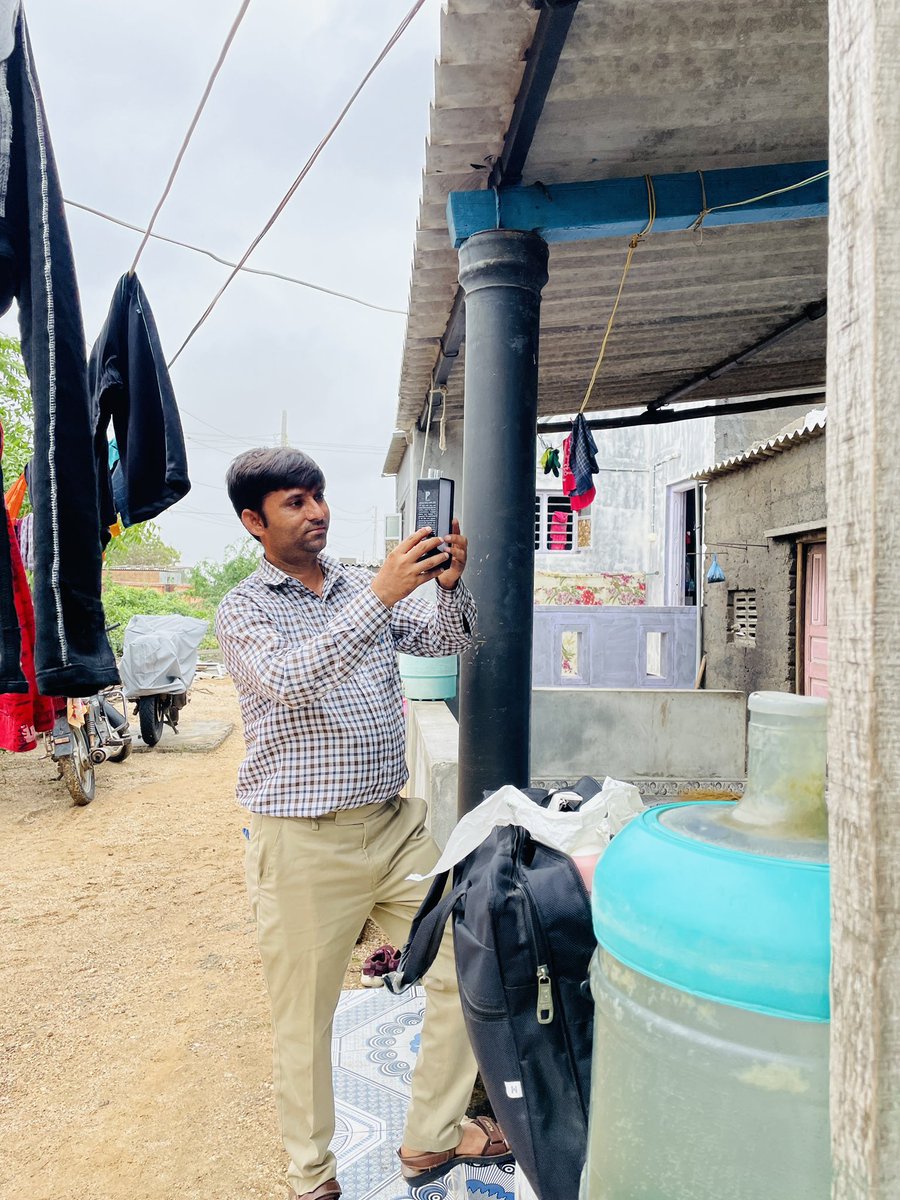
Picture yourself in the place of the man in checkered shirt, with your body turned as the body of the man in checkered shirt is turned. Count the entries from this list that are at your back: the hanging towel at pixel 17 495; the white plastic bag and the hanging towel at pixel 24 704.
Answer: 2
